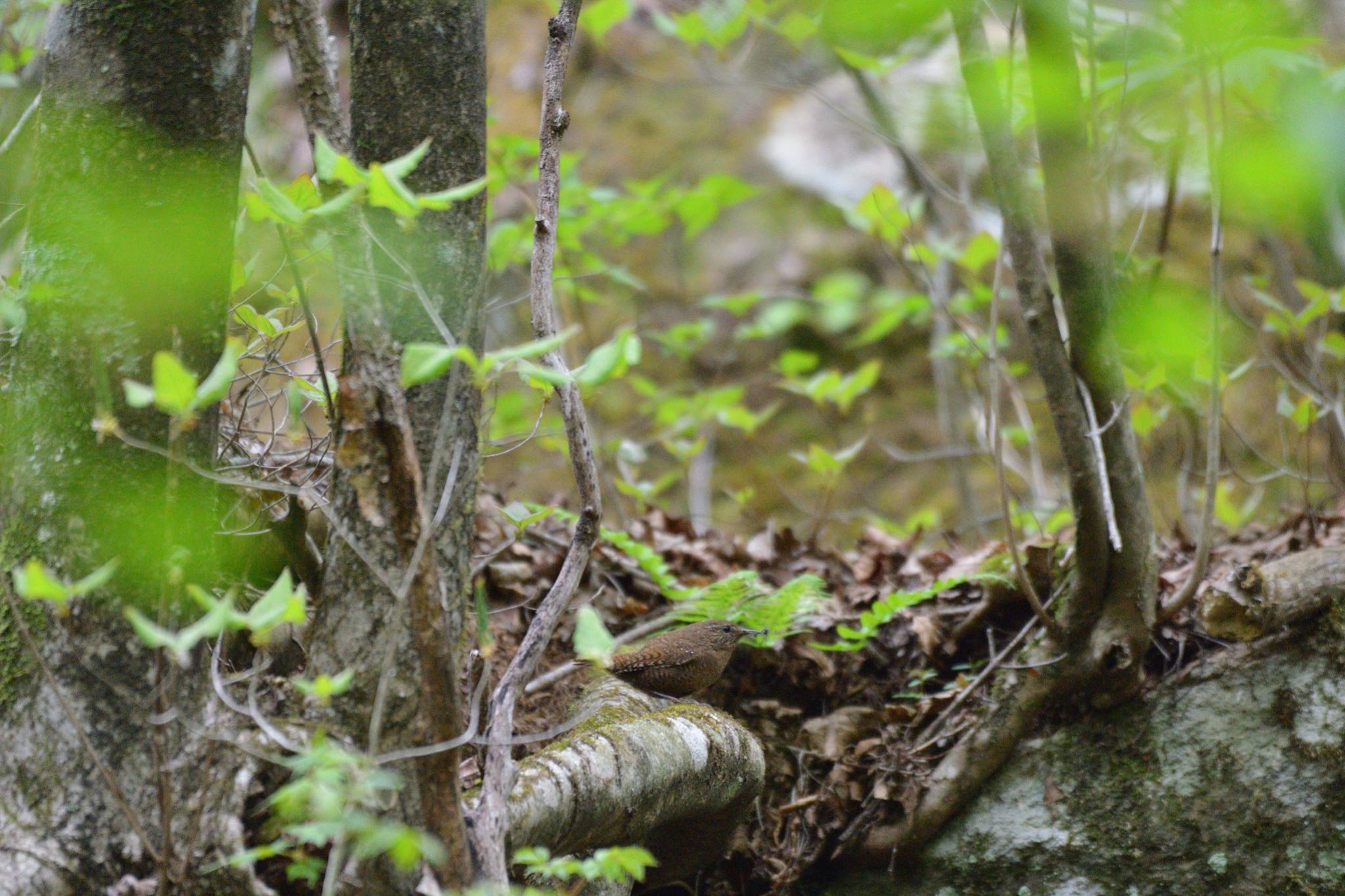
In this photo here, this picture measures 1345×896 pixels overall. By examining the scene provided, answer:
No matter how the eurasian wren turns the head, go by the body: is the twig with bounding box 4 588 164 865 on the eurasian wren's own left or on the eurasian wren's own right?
on the eurasian wren's own right

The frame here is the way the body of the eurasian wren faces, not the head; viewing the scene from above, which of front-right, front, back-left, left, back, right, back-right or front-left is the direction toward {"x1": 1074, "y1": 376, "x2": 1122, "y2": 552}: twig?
front

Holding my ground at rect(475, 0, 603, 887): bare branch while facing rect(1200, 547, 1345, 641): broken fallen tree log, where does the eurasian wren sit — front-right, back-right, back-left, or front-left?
front-left

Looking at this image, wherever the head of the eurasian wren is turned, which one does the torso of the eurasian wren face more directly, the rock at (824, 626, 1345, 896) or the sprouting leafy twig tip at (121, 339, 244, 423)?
the rock

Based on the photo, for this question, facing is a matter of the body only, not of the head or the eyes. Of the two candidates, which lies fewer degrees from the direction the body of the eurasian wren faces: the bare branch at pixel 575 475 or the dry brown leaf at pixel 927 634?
the dry brown leaf

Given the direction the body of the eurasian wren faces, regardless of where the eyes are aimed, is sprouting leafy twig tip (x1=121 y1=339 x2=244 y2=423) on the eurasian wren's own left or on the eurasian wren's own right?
on the eurasian wren's own right

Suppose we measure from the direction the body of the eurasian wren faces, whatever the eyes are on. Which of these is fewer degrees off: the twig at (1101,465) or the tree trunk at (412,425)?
the twig

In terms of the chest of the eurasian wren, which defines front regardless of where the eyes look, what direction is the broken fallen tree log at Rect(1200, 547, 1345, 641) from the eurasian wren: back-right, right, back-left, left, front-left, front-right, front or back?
front

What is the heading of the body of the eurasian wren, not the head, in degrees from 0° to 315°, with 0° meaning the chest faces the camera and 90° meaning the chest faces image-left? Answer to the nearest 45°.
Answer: approximately 270°
